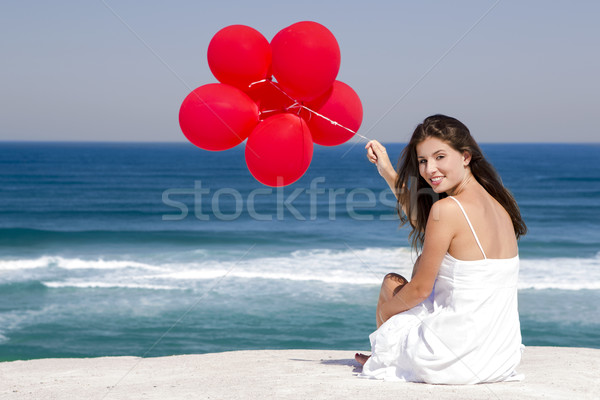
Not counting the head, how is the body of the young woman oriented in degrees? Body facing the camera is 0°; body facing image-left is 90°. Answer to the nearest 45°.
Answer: approximately 135°
